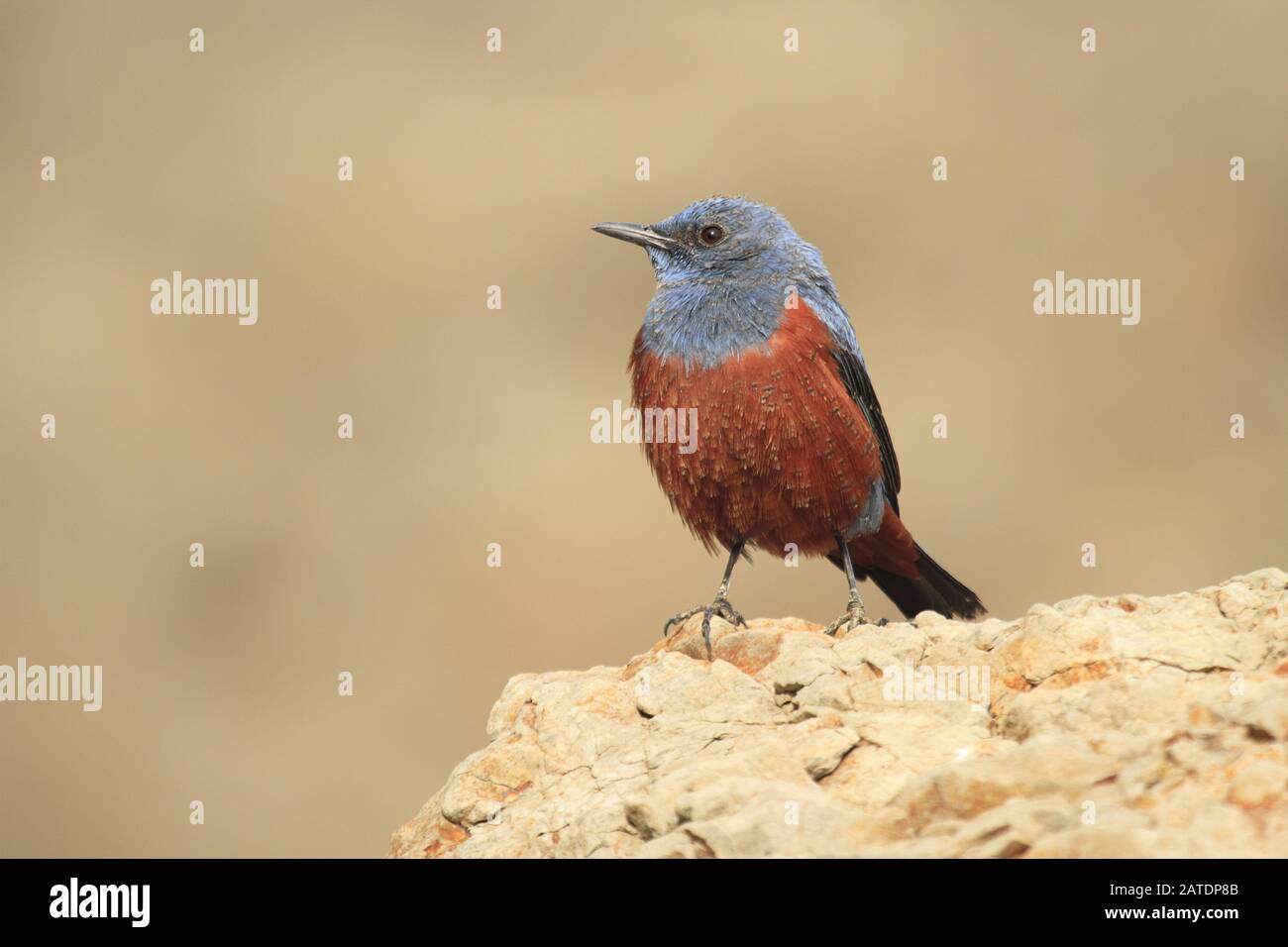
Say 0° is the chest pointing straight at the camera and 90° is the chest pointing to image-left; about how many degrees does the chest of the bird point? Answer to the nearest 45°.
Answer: approximately 45°
